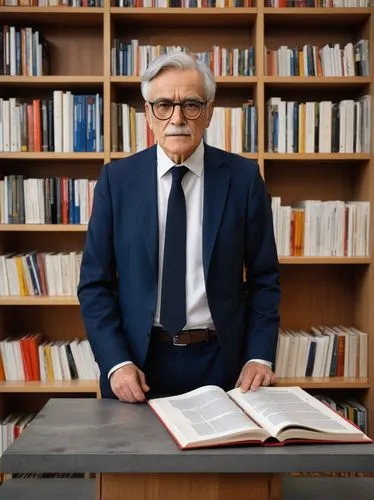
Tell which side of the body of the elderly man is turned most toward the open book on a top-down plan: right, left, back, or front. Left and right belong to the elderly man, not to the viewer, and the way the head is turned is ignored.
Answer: front

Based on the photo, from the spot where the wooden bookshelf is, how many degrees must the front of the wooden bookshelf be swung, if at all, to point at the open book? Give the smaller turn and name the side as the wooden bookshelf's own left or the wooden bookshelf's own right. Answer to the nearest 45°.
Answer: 0° — it already faces it

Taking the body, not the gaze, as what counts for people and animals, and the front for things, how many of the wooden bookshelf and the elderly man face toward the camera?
2

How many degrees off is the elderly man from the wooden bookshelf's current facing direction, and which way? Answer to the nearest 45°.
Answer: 0° — it already faces them

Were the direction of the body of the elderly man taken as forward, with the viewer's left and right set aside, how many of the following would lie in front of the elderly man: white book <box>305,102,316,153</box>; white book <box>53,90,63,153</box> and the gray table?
1

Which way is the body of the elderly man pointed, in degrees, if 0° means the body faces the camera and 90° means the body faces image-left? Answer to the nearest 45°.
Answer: approximately 0°

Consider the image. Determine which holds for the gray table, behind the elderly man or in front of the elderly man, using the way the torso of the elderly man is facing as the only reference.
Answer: in front

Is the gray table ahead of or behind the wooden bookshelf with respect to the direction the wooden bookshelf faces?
ahead
